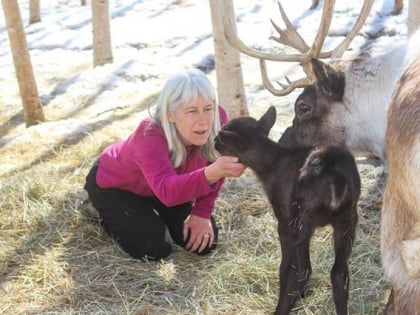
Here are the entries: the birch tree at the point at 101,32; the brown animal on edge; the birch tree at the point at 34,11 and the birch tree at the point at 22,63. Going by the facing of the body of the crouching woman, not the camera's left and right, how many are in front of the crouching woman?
1

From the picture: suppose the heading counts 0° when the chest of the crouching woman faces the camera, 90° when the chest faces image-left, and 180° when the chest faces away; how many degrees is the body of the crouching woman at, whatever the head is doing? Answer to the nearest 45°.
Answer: approximately 315°

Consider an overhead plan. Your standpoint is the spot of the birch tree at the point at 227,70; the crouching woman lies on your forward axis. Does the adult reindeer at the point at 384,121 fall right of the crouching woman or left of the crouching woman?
left

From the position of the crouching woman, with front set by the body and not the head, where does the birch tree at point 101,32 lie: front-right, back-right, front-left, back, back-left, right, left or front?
back-left

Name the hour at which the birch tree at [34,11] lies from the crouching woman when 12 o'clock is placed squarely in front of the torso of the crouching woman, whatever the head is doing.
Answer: The birch tree is roughly at 7 o'clock from the crouching woman.

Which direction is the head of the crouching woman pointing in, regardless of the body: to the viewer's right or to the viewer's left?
to the viewer's right

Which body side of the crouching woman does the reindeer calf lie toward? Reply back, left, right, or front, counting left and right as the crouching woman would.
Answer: front

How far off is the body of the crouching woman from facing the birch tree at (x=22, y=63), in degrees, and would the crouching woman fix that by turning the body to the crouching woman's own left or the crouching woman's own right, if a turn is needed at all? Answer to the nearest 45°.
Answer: approximately 180°

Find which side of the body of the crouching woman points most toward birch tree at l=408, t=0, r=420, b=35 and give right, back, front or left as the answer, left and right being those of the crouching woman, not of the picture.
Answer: left

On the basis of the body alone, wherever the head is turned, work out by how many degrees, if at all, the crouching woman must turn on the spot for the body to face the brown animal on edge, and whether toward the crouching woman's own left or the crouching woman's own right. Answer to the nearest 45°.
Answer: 0° — they already face it

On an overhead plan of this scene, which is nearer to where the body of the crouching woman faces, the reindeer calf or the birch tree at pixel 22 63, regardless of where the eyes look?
the reindeer calf
